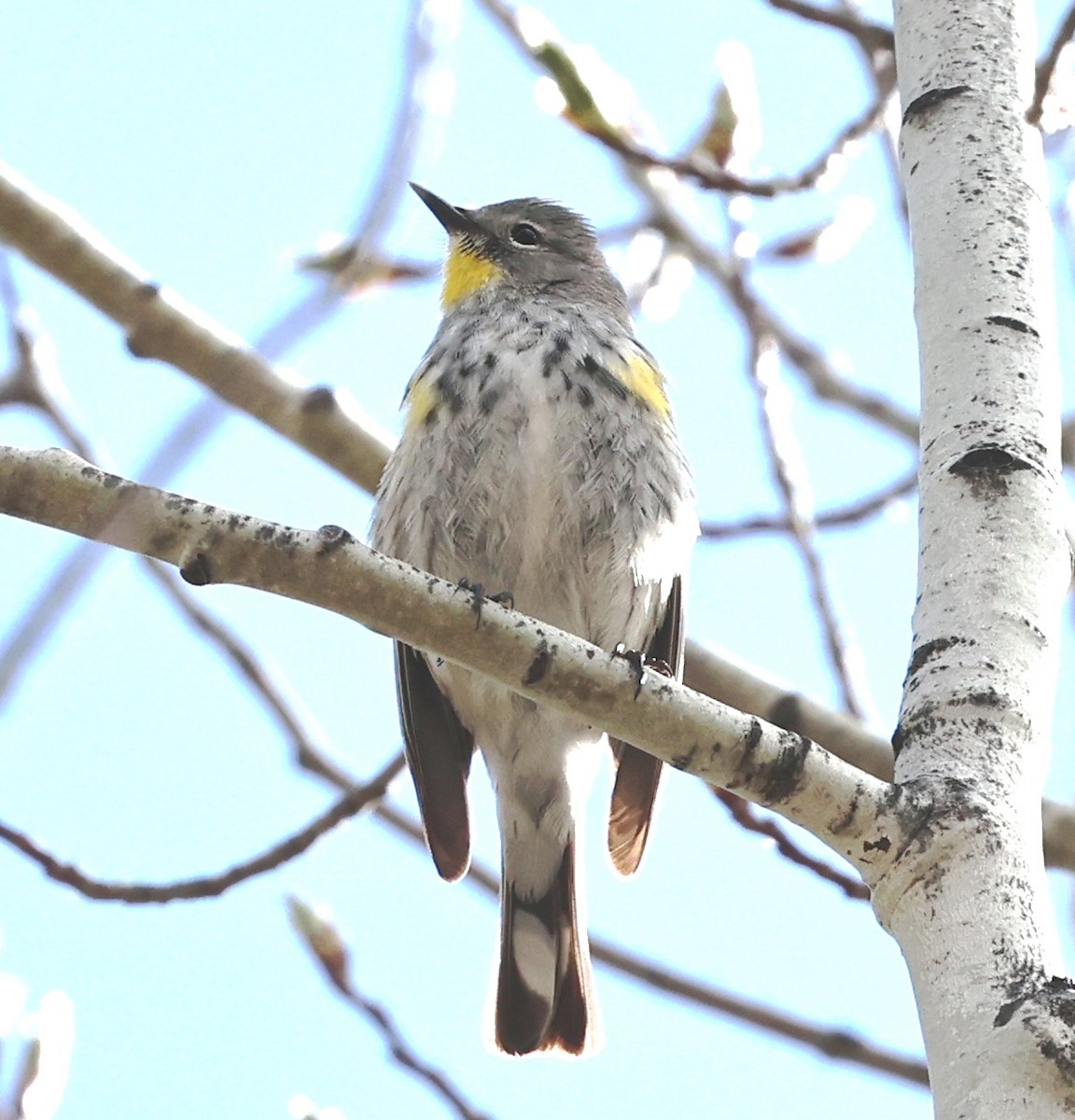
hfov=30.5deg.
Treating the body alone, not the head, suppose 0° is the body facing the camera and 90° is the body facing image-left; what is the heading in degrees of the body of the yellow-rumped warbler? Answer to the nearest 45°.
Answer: approximately 0°
